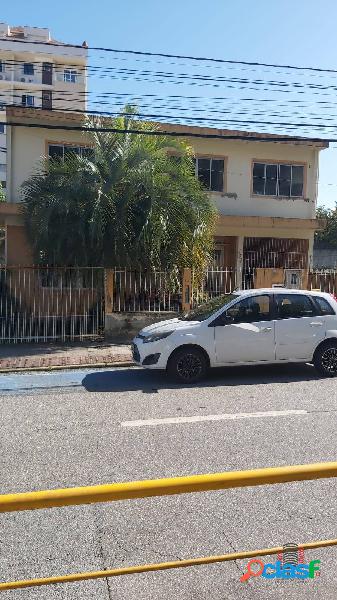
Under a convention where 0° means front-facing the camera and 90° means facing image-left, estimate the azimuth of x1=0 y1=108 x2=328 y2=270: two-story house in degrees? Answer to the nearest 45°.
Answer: approximately 0°

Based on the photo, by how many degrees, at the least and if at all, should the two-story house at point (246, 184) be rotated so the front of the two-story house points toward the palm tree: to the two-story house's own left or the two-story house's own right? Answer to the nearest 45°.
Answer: approximately 45° to the two-story house's own right

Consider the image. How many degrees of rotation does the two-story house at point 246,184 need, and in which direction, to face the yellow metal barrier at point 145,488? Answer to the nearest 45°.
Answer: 0° — it already faces it

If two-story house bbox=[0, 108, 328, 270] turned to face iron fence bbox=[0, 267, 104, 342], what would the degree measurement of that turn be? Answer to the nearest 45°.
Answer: approximately 45° to its right
